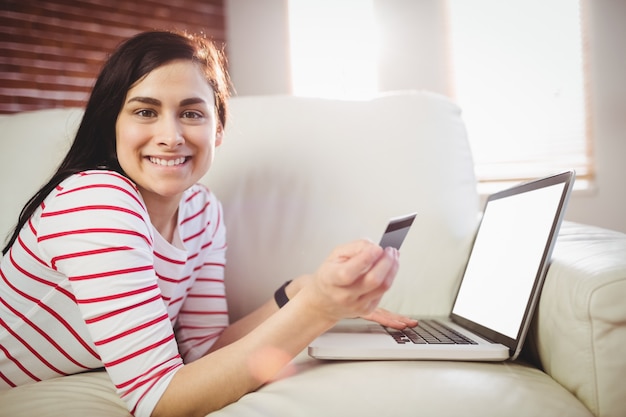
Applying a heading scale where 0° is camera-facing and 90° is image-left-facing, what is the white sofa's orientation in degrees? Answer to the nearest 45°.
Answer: approximately 0°

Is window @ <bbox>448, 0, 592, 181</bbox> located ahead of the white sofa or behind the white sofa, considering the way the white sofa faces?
behind
